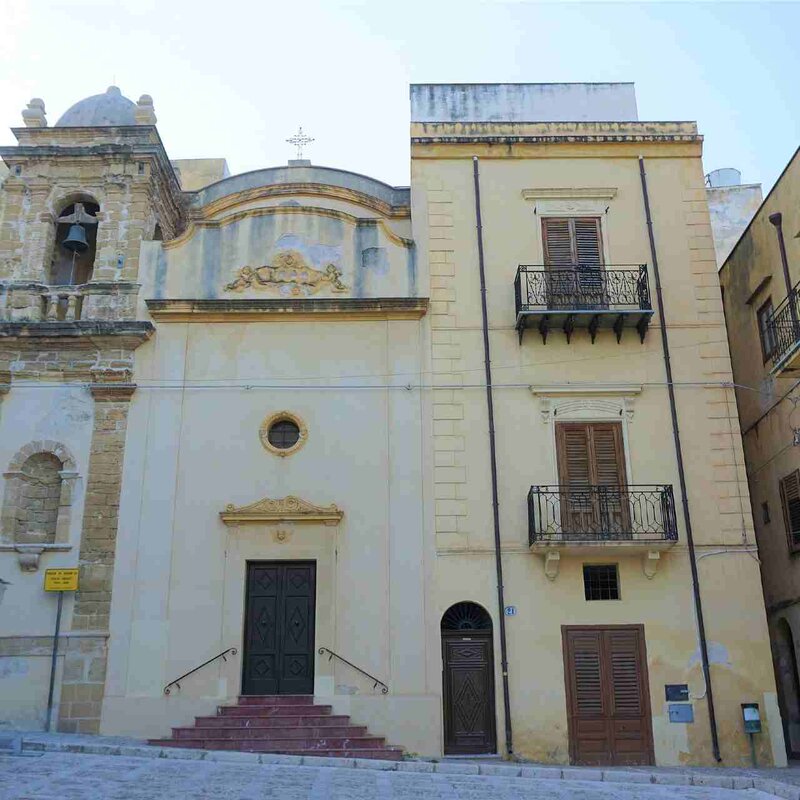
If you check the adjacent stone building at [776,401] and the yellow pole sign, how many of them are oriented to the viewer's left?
1

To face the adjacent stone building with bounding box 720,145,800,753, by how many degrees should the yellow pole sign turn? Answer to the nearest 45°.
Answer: approximately 90° to its left

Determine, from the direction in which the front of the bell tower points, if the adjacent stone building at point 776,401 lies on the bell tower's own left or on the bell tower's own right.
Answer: on the bell tower's own left

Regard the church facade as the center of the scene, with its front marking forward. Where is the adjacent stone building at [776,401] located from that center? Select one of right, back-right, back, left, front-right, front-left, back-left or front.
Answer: left

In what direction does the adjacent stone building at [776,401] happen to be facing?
to the viewer's left

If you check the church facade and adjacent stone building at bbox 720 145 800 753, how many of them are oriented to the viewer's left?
1

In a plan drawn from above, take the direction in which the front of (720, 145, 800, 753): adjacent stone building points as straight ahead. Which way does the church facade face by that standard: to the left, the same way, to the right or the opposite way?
to the left

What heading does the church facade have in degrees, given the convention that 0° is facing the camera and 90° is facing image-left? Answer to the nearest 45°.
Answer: approximately 0°
